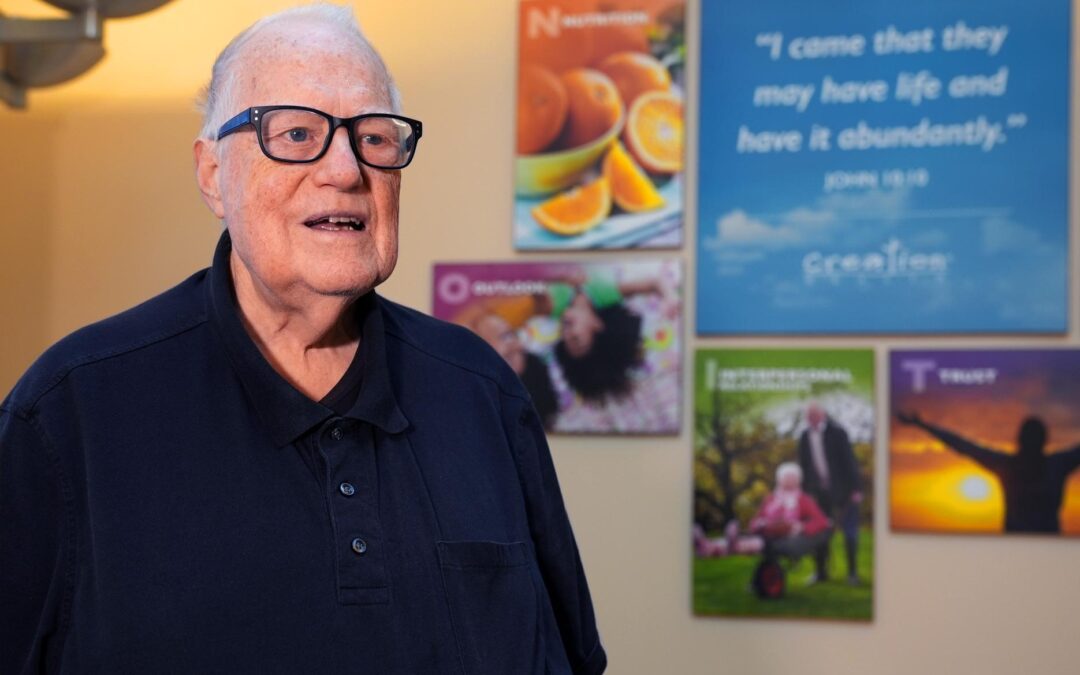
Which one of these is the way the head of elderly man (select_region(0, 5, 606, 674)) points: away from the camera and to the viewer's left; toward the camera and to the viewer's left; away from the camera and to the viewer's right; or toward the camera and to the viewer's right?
toward the camera and to the viewer's right

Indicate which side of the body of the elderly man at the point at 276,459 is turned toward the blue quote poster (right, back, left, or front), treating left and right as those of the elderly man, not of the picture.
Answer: left

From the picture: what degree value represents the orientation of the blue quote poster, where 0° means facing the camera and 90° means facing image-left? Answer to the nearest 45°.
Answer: approximately 0°

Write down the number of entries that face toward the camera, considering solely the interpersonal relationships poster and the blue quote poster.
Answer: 2

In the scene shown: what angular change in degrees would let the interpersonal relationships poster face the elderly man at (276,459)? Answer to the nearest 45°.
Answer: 0° — it already faces them
